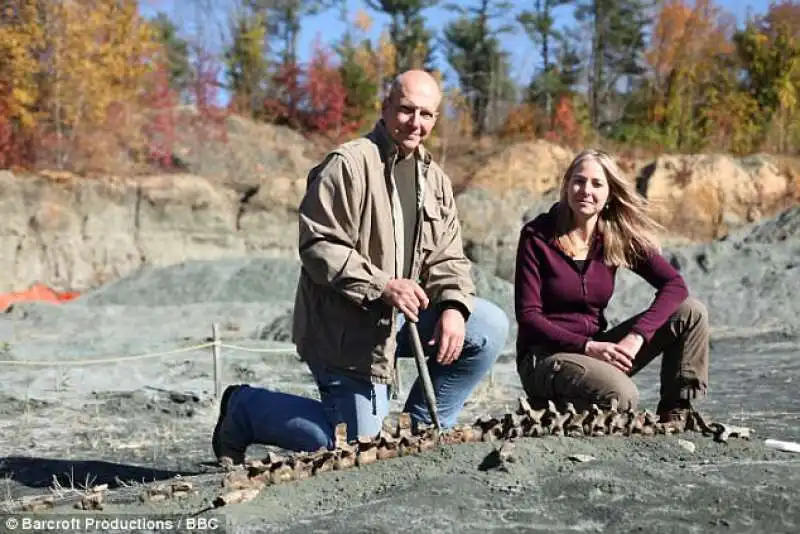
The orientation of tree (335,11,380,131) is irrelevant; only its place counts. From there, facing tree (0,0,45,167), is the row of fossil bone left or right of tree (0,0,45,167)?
left

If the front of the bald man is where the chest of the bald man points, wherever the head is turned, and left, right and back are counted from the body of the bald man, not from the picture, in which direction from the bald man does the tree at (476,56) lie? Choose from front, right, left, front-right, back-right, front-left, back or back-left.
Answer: back-left

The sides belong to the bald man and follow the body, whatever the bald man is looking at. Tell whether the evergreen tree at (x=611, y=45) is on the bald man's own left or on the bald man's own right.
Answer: on the bald man's own left

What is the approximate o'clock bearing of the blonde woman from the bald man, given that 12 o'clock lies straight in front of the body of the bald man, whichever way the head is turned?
The blonde woman is roughly at 10 o'clock from the bald man.

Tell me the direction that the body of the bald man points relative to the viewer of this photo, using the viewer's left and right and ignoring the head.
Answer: facing the viewer and to the right of the viewer

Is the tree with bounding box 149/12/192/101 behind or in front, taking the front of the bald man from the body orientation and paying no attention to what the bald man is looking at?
behind

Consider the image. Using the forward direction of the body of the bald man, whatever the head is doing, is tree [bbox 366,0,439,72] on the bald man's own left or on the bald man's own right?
on the bald man's own left
